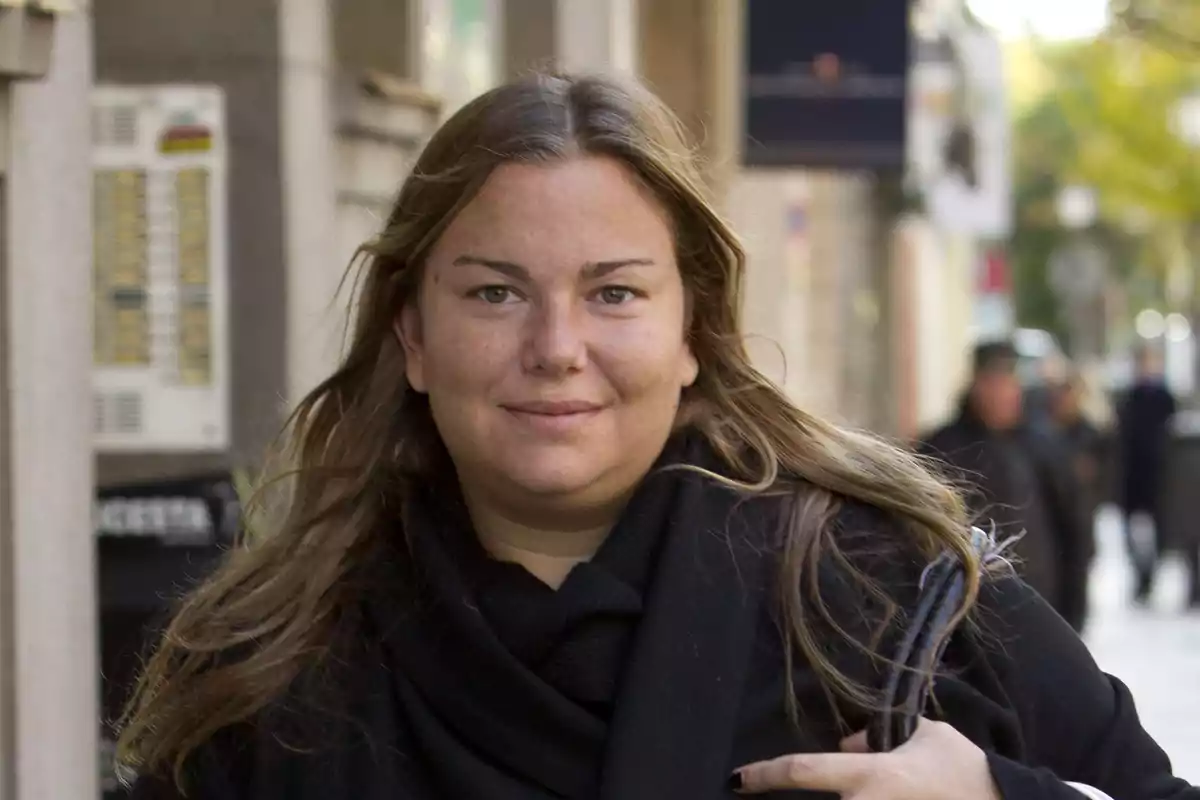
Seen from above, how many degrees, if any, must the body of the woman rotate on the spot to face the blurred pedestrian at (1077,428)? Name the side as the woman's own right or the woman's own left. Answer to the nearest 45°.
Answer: approximately 180°

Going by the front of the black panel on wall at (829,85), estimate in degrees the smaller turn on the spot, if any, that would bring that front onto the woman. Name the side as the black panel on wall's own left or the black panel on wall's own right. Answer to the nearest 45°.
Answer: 0° — it already faces them

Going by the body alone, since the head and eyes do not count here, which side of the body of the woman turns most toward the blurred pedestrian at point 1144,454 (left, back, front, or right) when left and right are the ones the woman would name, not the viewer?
back

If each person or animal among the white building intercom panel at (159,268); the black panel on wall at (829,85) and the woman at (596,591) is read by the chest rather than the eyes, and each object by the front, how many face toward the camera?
3

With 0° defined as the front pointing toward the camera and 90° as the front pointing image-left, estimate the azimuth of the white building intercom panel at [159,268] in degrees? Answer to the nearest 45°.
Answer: approximately 0°

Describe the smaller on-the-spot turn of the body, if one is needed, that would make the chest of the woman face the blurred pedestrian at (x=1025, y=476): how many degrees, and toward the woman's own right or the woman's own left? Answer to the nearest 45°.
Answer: approximately 180°

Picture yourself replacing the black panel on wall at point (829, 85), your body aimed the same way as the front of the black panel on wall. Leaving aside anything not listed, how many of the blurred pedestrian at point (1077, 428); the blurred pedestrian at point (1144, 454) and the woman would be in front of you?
1
